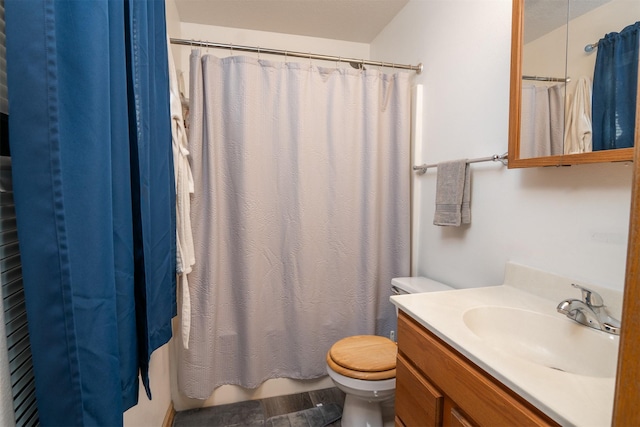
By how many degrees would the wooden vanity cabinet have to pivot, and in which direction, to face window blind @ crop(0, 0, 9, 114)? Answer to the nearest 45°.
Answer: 0° — it already faces it

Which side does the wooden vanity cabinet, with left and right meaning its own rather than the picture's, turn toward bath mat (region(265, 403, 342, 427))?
right

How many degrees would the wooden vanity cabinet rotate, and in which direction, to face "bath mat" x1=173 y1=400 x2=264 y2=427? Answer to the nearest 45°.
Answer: approximately 45° to its right

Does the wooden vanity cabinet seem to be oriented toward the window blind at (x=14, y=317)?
yes

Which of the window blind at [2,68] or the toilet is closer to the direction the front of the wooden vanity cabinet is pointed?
the window blind

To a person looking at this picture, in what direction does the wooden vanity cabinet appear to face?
facing the viewer and to the left of the viewer

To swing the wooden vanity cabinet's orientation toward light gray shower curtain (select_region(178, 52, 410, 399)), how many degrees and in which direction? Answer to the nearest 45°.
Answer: approximately 90° to its right

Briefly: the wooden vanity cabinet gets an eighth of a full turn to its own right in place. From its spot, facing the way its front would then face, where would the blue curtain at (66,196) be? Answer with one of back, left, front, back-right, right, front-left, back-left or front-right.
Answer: front-left
